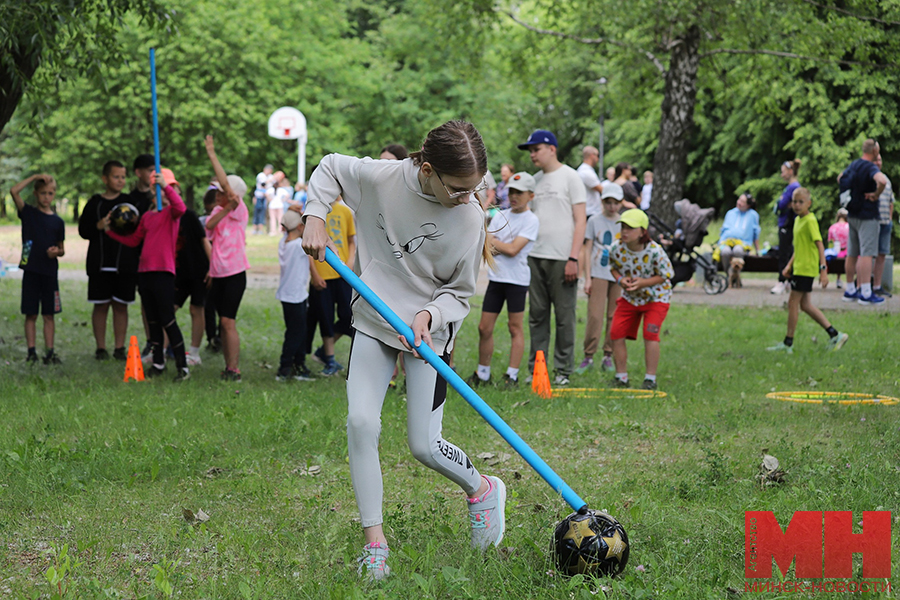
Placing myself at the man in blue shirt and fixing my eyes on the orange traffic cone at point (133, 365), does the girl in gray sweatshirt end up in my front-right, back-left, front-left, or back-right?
front-left

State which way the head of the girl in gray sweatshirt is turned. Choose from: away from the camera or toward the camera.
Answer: toward the camera

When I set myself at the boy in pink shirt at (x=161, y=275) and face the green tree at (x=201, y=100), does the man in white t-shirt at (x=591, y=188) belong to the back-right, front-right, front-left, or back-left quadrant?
front-right

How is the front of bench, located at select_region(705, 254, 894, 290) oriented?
toward the camera

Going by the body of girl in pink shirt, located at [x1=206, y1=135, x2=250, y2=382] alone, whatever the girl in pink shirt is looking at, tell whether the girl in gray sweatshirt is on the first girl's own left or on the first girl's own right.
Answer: on the first girl's own left

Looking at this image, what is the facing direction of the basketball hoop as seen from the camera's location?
facing the viewer and to the left of the viewer

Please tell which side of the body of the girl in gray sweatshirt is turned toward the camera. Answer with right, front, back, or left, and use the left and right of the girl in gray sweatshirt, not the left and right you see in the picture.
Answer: front

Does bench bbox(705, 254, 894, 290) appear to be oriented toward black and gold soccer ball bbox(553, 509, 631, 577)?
yes

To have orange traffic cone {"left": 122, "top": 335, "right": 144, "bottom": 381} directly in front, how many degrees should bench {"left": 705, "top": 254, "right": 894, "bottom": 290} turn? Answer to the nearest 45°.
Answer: approximately 45° to its right

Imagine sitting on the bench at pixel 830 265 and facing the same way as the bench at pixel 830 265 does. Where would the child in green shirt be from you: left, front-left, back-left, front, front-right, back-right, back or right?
front

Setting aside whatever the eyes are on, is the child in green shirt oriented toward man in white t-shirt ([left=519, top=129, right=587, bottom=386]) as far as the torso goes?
yes

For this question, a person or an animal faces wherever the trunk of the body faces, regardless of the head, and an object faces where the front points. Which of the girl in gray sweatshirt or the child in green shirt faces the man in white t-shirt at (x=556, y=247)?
the child in green shirt

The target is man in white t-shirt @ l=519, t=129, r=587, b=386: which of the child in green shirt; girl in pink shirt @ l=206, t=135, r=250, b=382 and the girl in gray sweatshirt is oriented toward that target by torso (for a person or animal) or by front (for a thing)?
the child in green shirt

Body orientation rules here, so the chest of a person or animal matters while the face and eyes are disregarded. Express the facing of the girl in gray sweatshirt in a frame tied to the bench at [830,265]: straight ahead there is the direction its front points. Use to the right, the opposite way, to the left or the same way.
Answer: the same way

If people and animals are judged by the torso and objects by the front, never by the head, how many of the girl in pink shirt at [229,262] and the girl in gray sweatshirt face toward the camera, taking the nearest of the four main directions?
1

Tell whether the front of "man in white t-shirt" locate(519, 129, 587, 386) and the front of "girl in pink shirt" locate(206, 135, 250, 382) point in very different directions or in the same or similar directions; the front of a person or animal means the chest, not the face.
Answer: same or similar directions
